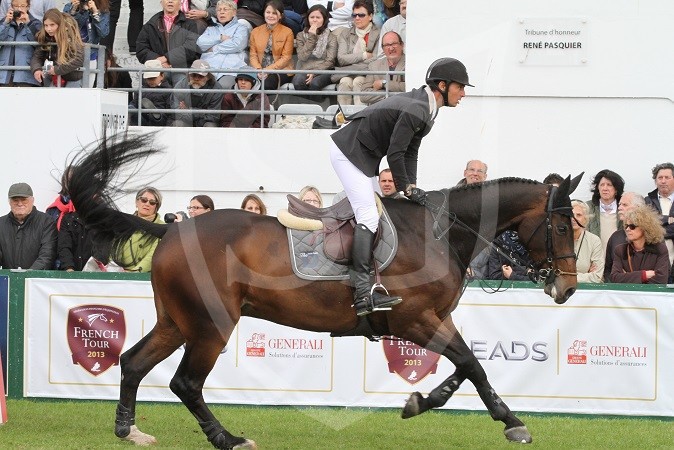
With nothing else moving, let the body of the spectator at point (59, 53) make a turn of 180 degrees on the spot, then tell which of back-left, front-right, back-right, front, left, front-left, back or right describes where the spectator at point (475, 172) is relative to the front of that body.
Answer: right

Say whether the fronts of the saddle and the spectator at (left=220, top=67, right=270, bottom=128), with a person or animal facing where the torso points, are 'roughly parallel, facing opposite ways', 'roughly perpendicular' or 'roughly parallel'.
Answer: roughly perpendicular

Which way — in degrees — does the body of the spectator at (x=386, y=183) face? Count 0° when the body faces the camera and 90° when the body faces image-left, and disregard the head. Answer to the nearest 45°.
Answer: approximately 0°

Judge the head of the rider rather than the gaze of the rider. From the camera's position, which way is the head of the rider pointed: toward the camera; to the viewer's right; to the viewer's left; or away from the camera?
to the viewer's right

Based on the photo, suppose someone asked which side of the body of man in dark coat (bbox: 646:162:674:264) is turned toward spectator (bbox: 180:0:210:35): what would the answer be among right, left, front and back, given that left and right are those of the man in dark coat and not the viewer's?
right

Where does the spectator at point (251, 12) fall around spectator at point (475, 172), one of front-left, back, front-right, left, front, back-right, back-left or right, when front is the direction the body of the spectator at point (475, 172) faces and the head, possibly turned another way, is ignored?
back-right

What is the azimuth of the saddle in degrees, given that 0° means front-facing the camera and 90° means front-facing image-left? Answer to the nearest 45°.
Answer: approximately 270°

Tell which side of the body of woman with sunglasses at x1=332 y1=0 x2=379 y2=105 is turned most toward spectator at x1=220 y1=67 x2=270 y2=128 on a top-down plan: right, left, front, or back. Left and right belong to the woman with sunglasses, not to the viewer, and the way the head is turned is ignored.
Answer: right
